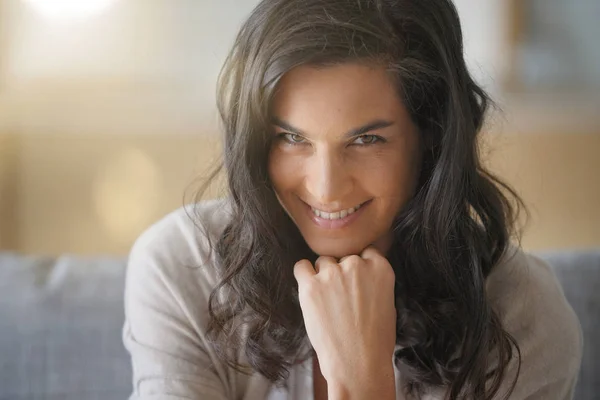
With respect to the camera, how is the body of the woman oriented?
toward the camera

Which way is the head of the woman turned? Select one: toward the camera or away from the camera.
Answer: toward the camera
